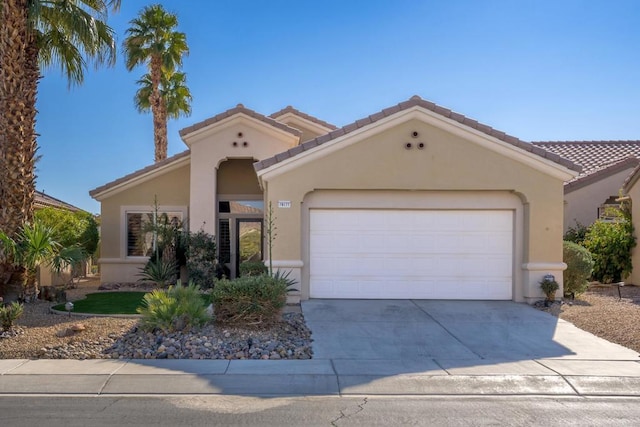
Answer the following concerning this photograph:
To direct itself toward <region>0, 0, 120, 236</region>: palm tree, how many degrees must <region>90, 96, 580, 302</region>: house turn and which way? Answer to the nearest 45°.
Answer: approximately 90° to its right

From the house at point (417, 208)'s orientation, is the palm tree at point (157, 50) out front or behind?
behind

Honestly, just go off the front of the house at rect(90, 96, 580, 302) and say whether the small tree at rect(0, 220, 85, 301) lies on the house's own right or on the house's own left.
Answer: on the house's own right

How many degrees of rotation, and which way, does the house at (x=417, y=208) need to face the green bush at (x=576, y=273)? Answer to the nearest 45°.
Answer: approximately 90° to its left

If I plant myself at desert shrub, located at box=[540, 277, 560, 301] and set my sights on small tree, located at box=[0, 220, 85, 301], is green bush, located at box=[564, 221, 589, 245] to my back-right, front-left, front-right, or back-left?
back-right

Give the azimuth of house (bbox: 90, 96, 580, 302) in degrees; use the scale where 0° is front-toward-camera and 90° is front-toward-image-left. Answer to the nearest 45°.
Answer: approximately 0°

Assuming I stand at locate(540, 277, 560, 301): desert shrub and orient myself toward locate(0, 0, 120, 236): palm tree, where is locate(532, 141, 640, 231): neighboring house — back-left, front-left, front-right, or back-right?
back-right

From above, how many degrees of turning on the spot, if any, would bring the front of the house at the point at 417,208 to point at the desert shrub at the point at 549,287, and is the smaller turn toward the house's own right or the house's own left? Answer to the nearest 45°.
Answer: approximately 90° to the house's own left

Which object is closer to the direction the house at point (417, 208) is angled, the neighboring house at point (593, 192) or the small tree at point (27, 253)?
the small tree

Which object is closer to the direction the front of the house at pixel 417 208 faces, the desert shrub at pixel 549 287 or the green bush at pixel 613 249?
the desert shrub
